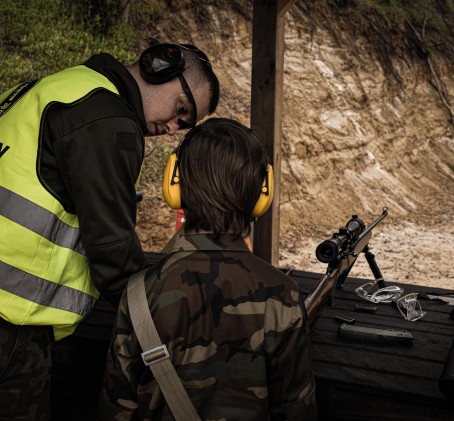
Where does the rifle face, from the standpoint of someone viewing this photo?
facing away from the viewer and to the right of the viewer

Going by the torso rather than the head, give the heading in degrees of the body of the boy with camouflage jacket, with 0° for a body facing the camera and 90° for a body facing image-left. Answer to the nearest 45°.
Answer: approximately 180°

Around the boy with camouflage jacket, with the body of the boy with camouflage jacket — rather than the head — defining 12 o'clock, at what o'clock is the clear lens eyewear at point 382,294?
The clear lens eyewear is roughly at 1 o'clock from the boy with camouflage jacket.

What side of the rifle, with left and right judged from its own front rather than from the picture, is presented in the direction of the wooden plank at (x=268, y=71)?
left
